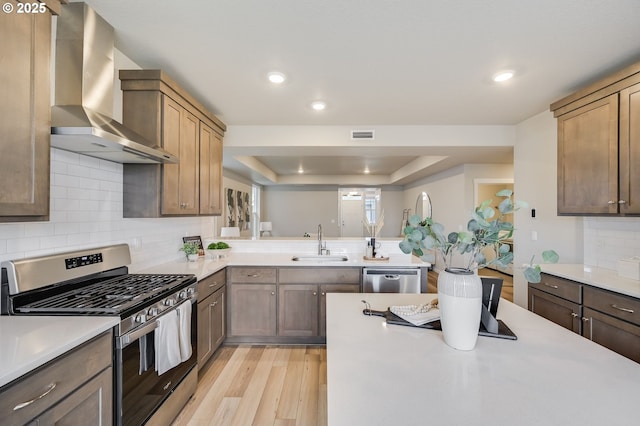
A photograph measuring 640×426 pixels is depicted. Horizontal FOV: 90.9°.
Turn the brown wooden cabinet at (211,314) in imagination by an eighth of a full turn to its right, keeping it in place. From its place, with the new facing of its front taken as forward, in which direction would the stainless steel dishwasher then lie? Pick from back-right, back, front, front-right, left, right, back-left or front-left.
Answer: left

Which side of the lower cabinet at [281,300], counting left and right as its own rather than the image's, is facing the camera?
front

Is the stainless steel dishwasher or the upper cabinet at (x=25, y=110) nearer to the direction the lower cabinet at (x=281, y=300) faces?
the upper cabinet

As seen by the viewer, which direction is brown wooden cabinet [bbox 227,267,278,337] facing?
toward the camera

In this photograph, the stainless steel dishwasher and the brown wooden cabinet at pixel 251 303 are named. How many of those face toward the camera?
2

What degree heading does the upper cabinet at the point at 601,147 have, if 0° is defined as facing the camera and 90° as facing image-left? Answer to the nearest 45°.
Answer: approximately 45°

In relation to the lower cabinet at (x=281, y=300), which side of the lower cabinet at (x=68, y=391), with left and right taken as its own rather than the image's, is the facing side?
left

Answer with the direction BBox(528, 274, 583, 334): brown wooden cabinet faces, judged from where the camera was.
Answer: facing the viewer and to the left of the viewer

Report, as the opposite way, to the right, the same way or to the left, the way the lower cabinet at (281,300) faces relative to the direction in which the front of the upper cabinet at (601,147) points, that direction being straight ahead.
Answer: to the left

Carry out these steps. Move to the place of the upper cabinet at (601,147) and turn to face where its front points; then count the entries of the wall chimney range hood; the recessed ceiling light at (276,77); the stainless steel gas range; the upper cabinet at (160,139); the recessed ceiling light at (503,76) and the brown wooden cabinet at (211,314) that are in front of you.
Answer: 6

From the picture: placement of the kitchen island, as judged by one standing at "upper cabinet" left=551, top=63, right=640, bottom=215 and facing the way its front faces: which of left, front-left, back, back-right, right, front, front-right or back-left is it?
front-left

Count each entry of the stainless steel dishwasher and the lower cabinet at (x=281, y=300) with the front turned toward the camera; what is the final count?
2

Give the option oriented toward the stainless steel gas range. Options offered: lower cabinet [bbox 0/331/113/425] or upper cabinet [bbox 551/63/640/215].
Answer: the upper cabinet

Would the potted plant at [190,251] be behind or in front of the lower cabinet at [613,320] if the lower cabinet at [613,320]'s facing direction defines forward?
in front

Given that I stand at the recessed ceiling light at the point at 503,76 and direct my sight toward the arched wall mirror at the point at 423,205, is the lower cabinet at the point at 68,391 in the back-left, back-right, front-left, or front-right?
back-left

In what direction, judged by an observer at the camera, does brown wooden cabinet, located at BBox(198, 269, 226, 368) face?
facing the viewer and to the right of the viewer
